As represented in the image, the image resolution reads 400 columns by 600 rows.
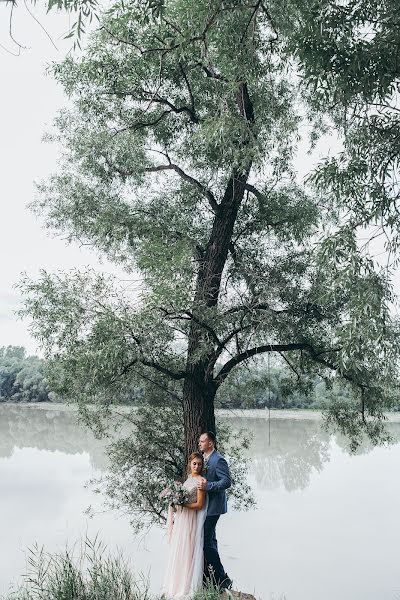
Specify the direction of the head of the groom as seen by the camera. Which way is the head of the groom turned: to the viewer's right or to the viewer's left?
to the viewer's left

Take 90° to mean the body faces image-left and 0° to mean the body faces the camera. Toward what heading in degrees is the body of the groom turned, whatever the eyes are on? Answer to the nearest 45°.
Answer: approximately 90°

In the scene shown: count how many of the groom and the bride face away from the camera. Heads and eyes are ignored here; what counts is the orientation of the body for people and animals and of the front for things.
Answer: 0

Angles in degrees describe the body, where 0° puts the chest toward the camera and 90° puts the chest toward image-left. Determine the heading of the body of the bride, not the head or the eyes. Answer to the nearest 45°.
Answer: approximately 45°
